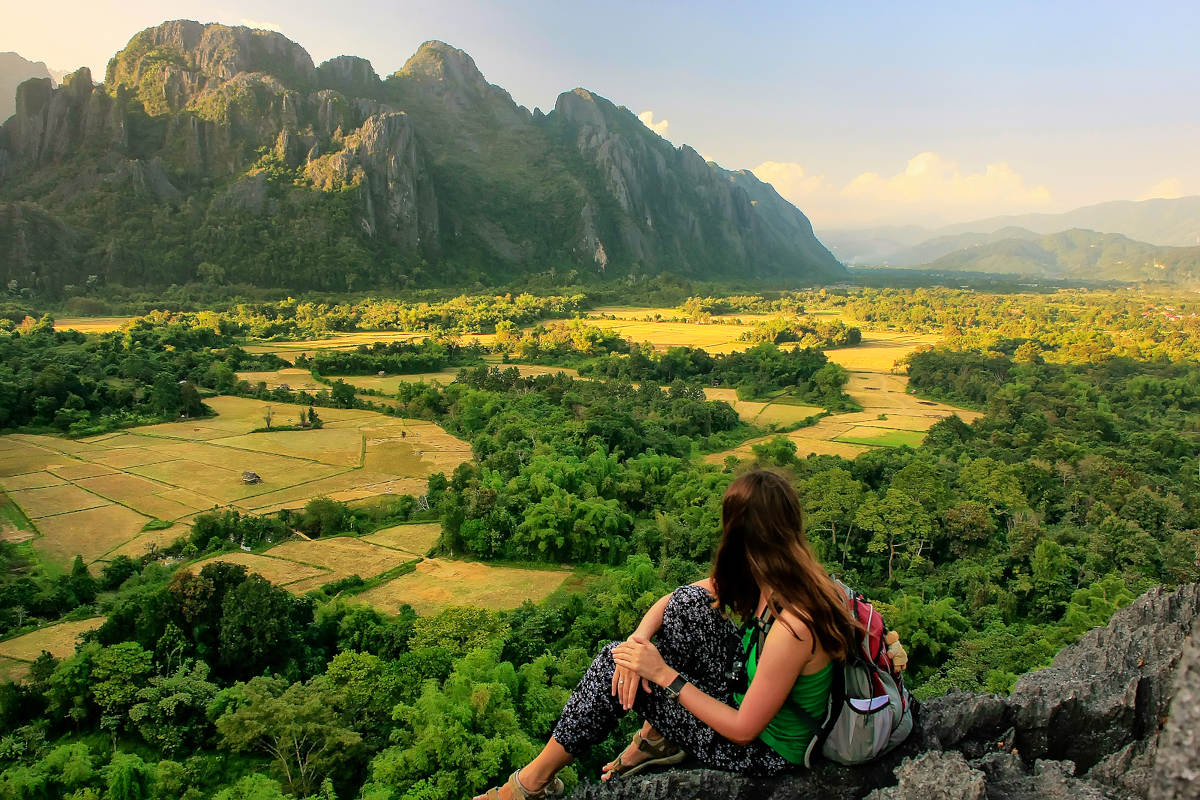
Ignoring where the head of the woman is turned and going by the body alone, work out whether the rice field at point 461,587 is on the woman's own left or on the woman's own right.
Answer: on the woman's own right

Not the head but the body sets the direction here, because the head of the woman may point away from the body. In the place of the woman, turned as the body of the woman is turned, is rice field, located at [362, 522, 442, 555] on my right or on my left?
on my right

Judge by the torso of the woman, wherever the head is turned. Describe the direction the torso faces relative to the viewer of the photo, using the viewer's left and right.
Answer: facing to the left of the viewer

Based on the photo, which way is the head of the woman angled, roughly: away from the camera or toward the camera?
away from the camera

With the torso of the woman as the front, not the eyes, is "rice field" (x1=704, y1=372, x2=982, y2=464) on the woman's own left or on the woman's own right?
on the woman's own right

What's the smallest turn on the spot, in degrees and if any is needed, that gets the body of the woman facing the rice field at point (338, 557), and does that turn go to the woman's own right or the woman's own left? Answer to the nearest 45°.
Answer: approximately 45° to the woman's own right

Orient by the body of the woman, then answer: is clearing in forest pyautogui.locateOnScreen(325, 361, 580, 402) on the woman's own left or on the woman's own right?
on the woman's own right
